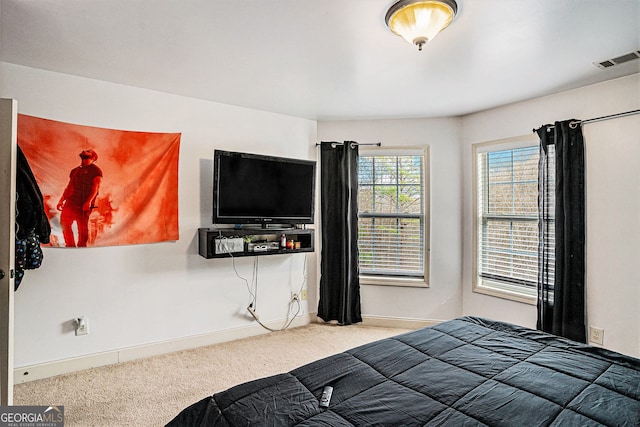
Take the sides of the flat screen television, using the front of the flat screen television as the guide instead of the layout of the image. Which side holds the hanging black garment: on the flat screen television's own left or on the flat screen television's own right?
on the flat screen television's own right

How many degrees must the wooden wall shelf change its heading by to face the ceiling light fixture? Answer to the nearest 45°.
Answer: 0° — it already faces it

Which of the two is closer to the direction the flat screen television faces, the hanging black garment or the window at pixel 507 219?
the window

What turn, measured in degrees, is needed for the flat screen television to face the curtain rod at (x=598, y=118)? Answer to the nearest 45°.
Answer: approximately 45° to its left

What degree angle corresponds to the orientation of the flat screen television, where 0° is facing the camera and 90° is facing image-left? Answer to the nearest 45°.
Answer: approximately 315°

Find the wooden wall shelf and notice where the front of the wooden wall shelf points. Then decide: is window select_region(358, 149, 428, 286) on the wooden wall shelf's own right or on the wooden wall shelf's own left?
on the wooden wall shelf's own left

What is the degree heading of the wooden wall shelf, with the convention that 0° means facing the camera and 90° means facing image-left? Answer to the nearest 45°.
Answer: approximately 315°
